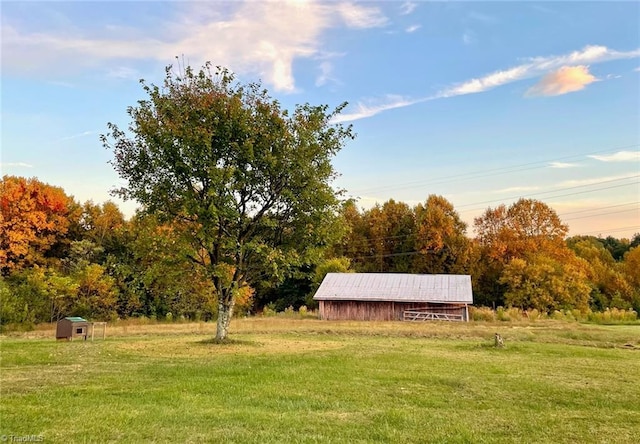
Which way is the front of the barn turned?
toward the camera

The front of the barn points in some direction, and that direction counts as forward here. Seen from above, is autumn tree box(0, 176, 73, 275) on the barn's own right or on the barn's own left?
on the barn's own right

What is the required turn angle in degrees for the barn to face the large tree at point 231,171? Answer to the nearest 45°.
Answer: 0° — it already faces it

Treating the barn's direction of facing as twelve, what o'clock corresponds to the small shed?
The small shed is roughly at 1 o'clock from the barn.

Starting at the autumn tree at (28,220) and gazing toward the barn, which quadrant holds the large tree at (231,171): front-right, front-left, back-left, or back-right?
front-right

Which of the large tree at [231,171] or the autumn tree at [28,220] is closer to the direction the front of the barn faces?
the large tree
